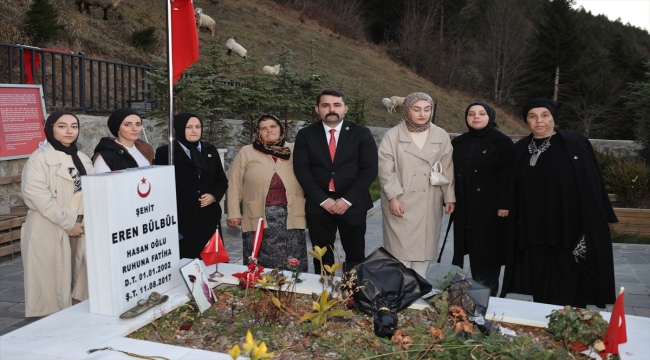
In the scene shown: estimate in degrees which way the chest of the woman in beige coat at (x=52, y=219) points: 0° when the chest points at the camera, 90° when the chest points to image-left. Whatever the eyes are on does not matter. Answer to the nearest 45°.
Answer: approximately 315°

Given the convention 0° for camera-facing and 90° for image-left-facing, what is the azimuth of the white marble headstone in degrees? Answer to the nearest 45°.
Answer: approximately 315°

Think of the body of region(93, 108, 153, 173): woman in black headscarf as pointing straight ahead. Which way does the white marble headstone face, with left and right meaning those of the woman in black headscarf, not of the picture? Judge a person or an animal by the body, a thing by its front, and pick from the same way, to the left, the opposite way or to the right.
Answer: the same way

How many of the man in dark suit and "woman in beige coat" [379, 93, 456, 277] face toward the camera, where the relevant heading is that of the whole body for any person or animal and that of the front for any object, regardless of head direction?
2

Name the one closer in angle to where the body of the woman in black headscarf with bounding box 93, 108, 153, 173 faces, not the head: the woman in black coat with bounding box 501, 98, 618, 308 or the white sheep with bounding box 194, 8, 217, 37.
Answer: the woman in black coat

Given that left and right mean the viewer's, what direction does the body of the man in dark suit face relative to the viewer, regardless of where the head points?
facing the viewer

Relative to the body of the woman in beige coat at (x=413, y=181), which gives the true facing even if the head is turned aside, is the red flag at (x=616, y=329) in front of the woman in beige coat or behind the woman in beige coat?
in front

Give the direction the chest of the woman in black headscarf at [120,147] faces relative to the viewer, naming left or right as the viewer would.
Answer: facing the viewer and to the right of the viewer

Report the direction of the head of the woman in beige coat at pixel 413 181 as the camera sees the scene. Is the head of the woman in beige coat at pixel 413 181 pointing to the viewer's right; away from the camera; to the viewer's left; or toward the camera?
toward the camera

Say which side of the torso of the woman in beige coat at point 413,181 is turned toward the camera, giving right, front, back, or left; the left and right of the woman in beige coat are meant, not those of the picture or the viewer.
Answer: front

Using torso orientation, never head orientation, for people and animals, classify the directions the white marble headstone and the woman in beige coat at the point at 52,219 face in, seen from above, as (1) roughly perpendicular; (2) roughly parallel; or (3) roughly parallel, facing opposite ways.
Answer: roughly parallel

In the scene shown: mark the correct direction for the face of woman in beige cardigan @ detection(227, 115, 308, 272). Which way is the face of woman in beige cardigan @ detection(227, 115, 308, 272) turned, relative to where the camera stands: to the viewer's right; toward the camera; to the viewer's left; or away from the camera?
toward the camera

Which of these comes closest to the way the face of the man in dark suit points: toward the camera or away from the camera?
toward the camera

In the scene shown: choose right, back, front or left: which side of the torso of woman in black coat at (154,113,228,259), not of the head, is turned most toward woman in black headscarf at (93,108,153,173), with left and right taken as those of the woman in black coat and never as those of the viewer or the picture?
right

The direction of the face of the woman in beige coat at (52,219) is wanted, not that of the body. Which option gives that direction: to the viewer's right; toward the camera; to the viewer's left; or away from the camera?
toward the camera

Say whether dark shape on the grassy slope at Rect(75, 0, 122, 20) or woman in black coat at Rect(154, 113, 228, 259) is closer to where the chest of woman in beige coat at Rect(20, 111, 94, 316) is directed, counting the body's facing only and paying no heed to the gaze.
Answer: the woman in black coat
